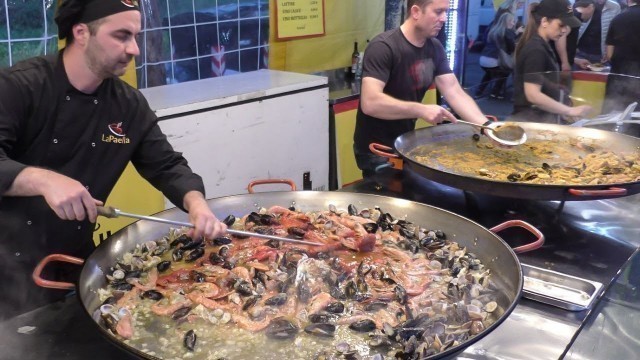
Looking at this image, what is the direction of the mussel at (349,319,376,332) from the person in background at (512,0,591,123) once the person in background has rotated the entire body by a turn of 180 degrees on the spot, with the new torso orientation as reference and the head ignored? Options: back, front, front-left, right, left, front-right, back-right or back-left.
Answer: left

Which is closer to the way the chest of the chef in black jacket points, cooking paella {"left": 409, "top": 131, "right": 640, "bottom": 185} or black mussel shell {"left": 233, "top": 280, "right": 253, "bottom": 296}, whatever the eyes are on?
the black mussel shell

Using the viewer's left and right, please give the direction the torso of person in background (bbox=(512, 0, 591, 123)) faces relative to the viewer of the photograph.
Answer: facing to the right of the viewer

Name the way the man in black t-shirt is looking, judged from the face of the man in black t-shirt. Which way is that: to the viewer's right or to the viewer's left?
to the viewer's right

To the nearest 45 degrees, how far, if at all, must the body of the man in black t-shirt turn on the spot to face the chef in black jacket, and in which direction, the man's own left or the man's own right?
approximately 90° to the man's own right

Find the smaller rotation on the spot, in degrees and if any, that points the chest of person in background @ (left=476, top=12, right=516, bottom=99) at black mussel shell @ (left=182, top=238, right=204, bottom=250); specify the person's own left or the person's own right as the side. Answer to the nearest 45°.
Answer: approximately 90° to the person's own right

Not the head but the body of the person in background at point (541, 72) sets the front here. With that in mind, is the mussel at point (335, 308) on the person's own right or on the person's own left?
on the person's own right

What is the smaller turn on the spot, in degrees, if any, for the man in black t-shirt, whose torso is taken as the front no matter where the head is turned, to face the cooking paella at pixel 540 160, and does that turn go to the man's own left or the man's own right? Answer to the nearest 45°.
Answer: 0° — they already face it

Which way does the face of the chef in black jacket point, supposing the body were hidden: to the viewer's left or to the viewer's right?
to the viewer's right

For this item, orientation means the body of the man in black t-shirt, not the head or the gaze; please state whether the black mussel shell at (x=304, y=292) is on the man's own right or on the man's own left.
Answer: on the man's own right

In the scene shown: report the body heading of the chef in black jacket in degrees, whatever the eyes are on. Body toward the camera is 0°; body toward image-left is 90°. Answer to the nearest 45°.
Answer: approximately 315°
